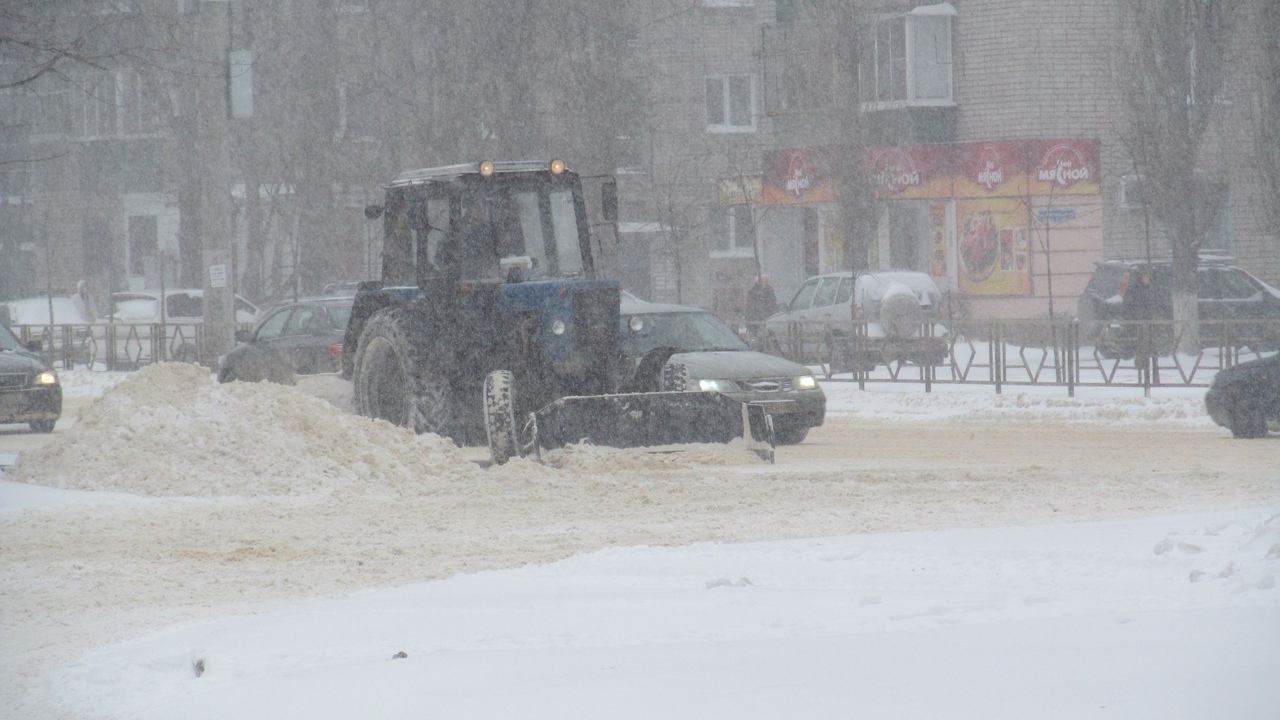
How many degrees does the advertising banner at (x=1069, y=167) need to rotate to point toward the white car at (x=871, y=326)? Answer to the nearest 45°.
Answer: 0° — it already faces it

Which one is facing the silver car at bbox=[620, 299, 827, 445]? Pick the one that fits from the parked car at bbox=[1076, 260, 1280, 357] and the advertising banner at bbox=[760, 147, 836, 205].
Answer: the advertising banner

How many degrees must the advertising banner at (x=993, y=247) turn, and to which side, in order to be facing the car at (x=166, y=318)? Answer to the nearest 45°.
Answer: approximately 90° to its right

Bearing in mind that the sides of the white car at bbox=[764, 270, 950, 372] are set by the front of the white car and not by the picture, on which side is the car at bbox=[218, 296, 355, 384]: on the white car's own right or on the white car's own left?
on the white car's own left

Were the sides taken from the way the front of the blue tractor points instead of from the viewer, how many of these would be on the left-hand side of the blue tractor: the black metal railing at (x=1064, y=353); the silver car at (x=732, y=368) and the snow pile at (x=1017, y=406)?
3

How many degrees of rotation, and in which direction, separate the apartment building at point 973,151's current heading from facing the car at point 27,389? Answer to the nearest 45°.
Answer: approximately 45° to its right

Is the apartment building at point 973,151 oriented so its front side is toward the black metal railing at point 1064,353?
yes

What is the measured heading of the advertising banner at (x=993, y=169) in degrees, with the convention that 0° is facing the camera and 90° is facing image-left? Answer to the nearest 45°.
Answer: approximately 0°

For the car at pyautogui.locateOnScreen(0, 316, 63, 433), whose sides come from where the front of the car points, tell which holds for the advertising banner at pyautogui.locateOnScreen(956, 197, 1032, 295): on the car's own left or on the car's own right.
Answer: on the car's own left
